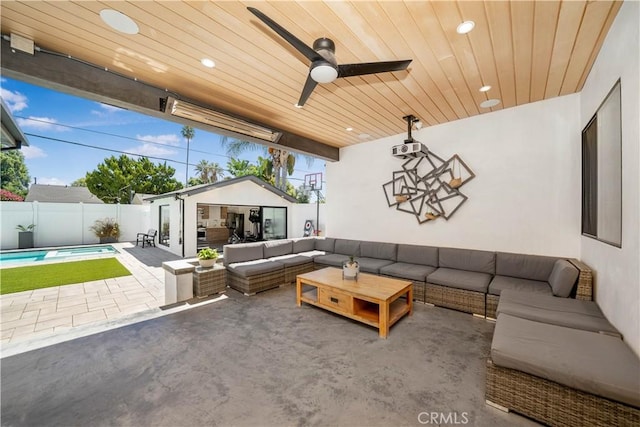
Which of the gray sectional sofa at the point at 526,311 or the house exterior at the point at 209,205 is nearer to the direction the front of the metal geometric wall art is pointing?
the gray sectional sofa

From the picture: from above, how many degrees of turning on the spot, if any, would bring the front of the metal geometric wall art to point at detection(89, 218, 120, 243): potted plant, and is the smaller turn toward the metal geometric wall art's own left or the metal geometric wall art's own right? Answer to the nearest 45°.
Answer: approximately 90° to the metal geometric wall art's own right

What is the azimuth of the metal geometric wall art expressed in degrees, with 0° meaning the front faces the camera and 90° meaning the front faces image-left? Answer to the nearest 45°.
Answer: approximately 0°

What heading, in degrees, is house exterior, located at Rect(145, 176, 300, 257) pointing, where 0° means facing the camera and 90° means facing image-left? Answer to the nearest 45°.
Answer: approximately 315°

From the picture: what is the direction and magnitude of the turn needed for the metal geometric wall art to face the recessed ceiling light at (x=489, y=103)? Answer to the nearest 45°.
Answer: approximately 45° to its left

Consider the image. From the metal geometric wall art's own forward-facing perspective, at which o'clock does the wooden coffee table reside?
The wooden coffee table is roughly at 1 o'clock from the metal geometric wall art.

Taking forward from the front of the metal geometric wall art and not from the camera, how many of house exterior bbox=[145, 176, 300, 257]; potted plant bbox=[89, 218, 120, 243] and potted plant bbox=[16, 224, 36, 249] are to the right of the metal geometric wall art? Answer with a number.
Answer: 3

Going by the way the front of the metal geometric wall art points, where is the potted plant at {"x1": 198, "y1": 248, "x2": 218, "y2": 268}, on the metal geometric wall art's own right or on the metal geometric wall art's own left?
on the metal geometric wall art's own right

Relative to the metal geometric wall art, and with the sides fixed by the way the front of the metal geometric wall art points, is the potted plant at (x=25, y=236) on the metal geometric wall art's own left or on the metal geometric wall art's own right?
on the metal geometric wall art's own right
